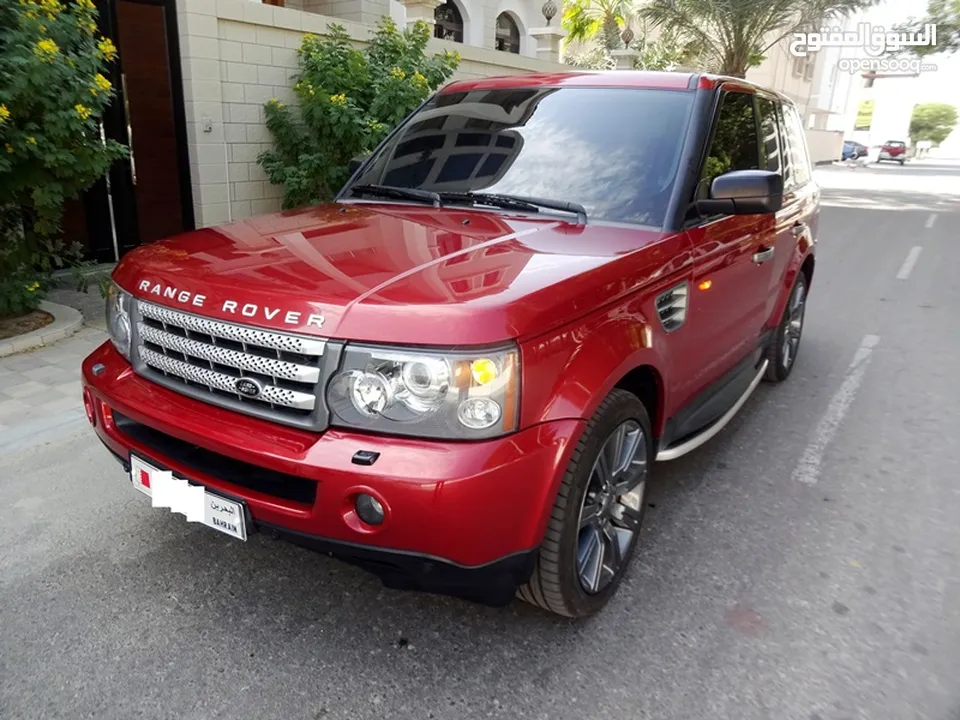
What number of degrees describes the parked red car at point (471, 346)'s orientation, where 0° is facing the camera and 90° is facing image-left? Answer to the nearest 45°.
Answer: approximately 45°

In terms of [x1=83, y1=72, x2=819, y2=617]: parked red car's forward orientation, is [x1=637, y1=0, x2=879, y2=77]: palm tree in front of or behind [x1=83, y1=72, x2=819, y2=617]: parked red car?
behind

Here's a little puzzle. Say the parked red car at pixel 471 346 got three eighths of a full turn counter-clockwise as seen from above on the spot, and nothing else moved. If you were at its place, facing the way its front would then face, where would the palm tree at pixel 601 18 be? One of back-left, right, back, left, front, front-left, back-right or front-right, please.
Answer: left

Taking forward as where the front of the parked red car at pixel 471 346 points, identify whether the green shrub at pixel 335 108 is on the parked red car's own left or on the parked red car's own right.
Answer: on the parked red car's own right

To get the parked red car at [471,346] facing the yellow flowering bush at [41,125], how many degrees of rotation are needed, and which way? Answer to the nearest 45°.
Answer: approximately 90° to its right
